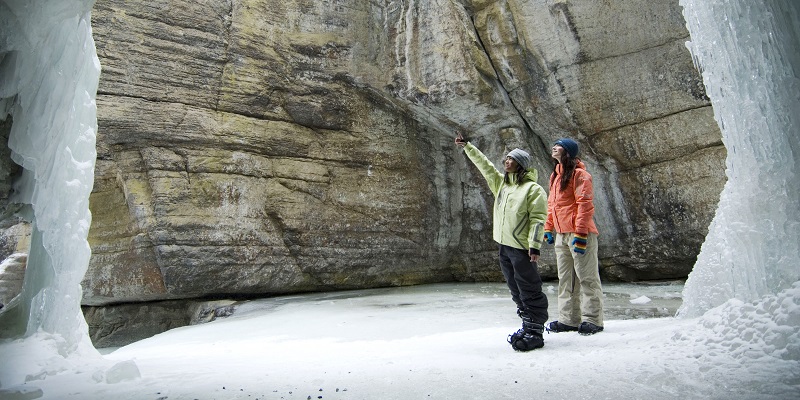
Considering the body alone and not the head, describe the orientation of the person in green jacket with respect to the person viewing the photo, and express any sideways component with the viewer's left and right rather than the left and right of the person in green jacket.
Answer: facing the viewer and to the left of the viewer

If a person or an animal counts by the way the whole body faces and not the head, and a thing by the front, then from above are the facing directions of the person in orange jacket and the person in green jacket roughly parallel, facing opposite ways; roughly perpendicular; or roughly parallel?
roughly parallel

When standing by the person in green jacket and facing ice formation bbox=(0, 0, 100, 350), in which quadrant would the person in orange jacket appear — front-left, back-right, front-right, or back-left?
back-right

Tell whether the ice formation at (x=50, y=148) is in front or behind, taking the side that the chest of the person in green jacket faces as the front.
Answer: in front

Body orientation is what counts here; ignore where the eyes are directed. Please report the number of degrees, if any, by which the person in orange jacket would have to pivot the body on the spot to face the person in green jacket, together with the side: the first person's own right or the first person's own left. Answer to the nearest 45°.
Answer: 0° — they already face them

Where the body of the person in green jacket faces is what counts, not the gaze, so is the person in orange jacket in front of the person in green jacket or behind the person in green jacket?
behind

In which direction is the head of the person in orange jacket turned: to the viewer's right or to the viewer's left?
to the viewer's left

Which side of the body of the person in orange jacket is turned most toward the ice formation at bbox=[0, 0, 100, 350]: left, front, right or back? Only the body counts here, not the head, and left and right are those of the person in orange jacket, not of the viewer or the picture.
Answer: front

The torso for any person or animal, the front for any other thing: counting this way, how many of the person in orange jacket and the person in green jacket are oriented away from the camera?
0
